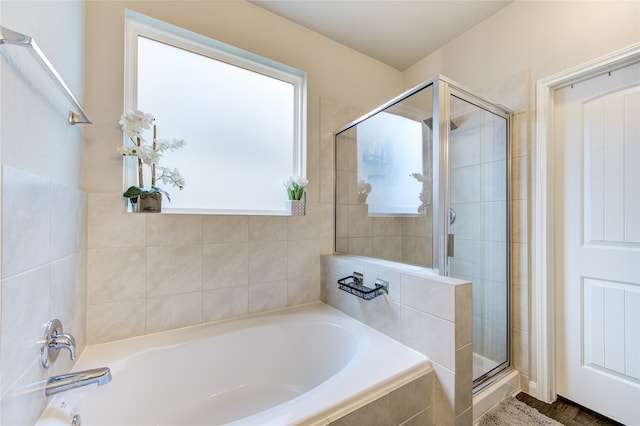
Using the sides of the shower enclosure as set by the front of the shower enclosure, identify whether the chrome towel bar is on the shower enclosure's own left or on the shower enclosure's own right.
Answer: on the shower enclosure's own right

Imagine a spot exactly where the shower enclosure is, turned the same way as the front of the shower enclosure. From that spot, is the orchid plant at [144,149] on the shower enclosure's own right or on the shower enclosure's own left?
on the shower enclosure's own right

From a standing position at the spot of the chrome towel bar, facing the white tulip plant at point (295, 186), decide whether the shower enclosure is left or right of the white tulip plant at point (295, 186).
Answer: right

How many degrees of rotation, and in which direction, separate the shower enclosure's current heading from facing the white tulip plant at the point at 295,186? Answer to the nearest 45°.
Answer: approximately 135° to its right

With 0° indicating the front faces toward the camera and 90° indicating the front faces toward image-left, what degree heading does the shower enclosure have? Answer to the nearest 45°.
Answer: approximately 315°

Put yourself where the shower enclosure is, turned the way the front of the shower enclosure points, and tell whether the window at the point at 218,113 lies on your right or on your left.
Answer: on your right
